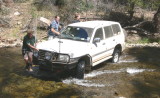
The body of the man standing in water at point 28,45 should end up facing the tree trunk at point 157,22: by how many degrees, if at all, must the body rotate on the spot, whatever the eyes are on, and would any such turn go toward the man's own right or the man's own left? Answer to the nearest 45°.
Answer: approximately 90° to the man's own left

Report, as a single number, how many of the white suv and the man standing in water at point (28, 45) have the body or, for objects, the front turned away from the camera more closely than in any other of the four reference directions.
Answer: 0

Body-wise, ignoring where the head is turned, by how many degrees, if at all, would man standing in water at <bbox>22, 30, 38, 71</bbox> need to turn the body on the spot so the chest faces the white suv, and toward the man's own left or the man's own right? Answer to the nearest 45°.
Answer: approximately 45° to the man's own left

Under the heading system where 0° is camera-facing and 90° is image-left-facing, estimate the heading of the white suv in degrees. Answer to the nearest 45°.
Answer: approximately 45°

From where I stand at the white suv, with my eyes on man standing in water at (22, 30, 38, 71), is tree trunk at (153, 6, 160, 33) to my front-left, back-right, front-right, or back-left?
back-right

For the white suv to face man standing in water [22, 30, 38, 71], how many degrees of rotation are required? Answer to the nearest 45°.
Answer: approximately 45° to its right

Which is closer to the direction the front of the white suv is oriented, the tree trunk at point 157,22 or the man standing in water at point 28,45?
the man standing in water

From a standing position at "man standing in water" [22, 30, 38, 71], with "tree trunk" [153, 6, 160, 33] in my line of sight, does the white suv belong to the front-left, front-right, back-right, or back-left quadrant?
front-right

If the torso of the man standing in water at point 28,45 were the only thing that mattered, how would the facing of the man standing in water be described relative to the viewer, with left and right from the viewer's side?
facing the viewer and to the right of the viewer

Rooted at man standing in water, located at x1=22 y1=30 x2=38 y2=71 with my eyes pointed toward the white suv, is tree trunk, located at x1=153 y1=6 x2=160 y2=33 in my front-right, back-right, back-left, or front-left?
front-left

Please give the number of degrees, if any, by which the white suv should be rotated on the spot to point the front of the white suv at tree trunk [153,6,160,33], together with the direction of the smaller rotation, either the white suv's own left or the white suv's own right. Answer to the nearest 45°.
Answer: approximately 180°

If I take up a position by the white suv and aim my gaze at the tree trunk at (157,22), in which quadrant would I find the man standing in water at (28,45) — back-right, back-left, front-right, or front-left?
back-left
